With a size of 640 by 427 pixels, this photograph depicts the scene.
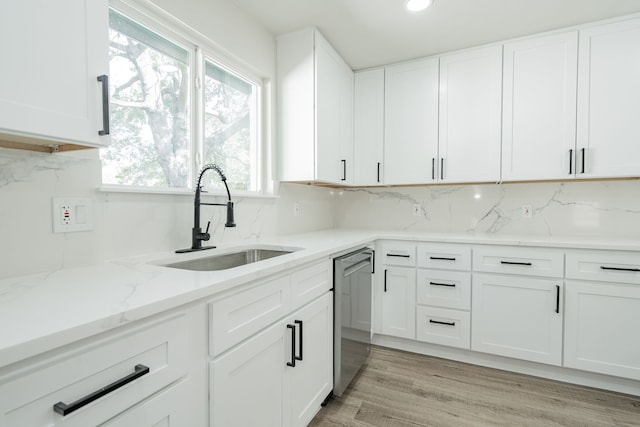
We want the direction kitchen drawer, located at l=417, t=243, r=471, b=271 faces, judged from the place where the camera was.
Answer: facing the viewer

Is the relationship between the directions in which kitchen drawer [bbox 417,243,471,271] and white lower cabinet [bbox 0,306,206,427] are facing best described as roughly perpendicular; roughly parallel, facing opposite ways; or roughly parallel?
roughly perpendicular

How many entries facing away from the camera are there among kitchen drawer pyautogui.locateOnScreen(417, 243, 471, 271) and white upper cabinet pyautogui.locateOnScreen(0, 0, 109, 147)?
0

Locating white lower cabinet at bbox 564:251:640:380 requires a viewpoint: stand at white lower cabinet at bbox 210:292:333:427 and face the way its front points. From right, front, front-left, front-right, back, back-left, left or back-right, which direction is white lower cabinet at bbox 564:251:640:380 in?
front-left

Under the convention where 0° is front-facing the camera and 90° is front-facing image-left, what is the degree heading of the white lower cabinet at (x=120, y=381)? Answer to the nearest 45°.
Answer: approximately 315°

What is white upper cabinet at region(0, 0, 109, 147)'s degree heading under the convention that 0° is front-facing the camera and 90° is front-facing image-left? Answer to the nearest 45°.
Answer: approximately 315°

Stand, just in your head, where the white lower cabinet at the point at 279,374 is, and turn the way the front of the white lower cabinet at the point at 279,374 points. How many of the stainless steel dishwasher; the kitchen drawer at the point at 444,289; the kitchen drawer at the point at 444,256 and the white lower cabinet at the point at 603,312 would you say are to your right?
0

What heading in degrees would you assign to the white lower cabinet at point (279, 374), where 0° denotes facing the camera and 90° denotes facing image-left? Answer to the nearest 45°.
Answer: approximately 315°

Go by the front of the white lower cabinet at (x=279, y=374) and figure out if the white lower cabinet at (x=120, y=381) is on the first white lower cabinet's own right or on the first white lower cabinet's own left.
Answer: on the first white lower cabinet's own right

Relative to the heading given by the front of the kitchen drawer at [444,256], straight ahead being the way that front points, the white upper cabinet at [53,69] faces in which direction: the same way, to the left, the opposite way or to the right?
to the left

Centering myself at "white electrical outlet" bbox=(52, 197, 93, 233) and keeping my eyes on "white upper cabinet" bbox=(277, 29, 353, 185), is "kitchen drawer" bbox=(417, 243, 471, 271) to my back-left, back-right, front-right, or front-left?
front-right

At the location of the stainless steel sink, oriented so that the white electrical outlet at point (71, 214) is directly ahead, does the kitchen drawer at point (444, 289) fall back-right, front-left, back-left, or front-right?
back-left

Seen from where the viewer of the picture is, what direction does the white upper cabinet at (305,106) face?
facing the viewer and to the right of the viewer

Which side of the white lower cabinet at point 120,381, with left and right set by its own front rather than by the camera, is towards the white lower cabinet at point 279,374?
left
